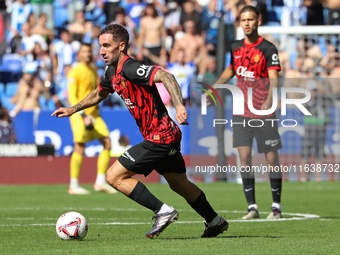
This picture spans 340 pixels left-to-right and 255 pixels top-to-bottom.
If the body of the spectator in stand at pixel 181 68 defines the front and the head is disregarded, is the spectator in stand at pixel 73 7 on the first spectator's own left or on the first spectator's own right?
on the first spectator's own right

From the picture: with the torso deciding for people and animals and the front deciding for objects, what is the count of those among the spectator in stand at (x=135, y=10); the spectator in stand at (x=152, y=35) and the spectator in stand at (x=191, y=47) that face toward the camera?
3

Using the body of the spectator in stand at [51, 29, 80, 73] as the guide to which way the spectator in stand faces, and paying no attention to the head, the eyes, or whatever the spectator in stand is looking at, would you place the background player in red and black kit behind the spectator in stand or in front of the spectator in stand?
in front

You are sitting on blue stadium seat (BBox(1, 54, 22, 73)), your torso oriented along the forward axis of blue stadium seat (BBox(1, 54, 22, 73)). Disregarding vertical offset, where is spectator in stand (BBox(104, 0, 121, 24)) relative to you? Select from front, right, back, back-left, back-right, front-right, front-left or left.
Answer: left

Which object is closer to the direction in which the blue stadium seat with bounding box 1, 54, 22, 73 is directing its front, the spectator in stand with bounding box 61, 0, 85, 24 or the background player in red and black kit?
the background player in red and black kit

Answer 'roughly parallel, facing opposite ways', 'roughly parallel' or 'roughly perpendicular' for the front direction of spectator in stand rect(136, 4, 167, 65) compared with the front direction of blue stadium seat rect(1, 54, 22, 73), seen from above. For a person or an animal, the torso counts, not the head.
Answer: roughly parallel

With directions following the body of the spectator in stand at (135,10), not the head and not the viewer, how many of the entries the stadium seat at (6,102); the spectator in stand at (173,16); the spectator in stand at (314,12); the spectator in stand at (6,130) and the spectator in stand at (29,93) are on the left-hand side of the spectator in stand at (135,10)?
2

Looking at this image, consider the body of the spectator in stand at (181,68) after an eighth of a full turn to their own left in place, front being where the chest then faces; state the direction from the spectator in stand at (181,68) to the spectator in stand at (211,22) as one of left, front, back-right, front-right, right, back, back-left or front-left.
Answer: left

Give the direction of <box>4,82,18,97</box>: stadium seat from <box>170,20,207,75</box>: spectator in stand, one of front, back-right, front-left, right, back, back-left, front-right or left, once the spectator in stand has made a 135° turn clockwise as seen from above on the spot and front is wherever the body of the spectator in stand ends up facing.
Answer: front-left

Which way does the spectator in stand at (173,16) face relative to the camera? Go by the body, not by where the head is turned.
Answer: toward the camera

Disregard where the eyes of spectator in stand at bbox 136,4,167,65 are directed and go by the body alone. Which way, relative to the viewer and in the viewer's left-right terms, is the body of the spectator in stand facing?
facing the viewer

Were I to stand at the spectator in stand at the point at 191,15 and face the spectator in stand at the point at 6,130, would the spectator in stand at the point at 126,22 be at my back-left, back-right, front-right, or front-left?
front-right

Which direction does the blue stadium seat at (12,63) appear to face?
toward the camera

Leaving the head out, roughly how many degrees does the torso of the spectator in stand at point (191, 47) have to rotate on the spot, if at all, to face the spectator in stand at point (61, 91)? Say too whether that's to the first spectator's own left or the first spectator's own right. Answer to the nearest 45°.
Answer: approximately 90° to the first spectator's own right

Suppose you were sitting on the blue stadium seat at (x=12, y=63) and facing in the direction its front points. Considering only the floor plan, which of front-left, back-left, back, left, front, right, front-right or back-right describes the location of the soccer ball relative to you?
front
